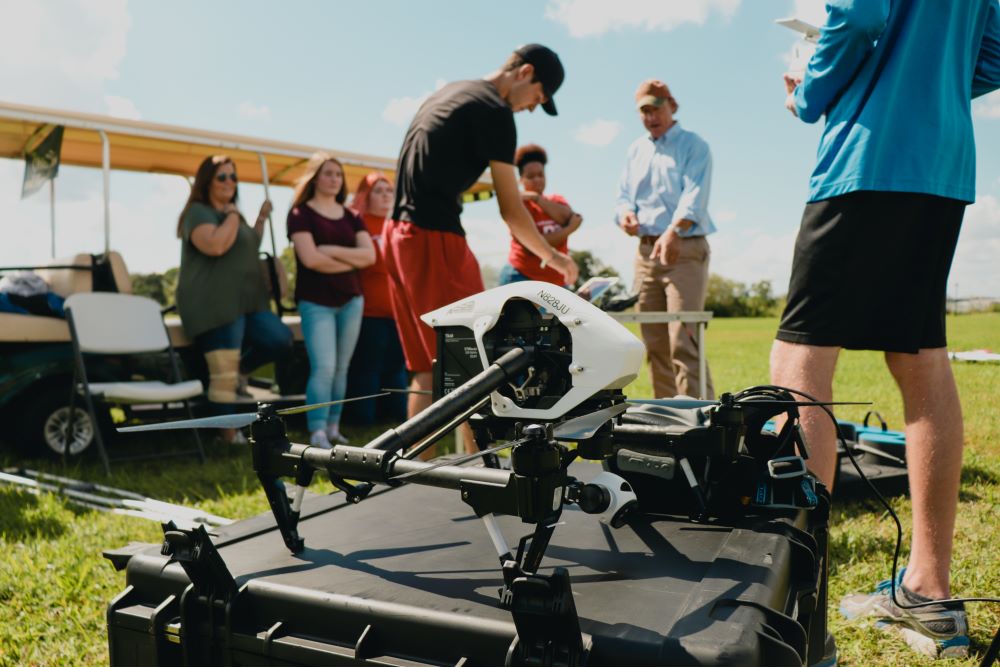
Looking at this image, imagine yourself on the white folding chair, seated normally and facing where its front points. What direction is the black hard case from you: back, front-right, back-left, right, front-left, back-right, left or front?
front-right

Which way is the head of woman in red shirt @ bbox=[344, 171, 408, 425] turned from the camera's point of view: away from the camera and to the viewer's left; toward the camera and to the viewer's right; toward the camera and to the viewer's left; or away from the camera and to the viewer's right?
toward the camera and to the viewer's right

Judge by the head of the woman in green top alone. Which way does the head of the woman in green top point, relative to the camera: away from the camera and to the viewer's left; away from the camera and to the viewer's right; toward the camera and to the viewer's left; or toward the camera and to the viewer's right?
toward the camera and to the viewer's right

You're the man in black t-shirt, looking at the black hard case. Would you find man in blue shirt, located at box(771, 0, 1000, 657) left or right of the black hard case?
left

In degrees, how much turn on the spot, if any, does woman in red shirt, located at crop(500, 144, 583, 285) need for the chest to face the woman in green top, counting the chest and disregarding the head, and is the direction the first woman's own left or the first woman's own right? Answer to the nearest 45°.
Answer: approximately 90° to the first woman's own right

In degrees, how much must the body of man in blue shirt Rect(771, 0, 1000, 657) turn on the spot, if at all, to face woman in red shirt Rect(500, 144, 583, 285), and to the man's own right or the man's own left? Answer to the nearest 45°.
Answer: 0° — they already face them

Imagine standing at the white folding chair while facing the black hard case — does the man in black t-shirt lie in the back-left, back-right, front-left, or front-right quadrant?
front-left

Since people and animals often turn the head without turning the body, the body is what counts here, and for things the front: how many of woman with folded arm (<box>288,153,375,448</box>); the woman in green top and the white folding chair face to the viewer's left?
0

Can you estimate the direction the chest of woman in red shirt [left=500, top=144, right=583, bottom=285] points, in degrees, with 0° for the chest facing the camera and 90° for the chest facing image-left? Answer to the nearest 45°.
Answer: approximately 315°

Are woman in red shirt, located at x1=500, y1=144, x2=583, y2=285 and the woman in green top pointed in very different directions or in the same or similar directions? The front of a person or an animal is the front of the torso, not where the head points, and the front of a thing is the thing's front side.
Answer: same or similar directions

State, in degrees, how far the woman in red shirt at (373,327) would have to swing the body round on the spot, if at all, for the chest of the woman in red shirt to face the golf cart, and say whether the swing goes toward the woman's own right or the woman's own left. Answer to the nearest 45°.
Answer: approximately 135° to the woman's own right

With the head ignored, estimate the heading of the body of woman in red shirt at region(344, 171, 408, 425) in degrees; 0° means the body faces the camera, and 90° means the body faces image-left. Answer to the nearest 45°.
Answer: approximately 315°

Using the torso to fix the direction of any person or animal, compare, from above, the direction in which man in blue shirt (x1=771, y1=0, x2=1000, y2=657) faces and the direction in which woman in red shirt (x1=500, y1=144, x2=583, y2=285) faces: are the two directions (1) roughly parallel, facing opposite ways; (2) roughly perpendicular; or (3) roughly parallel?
roughly parallel, facing opposite ways

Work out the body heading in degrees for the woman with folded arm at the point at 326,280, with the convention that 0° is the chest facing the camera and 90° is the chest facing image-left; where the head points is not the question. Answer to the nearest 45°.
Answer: approximately 315°

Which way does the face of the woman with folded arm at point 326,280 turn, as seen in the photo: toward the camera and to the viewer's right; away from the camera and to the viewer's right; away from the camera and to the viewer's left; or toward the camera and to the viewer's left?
toward the camera and to the viewer's right
